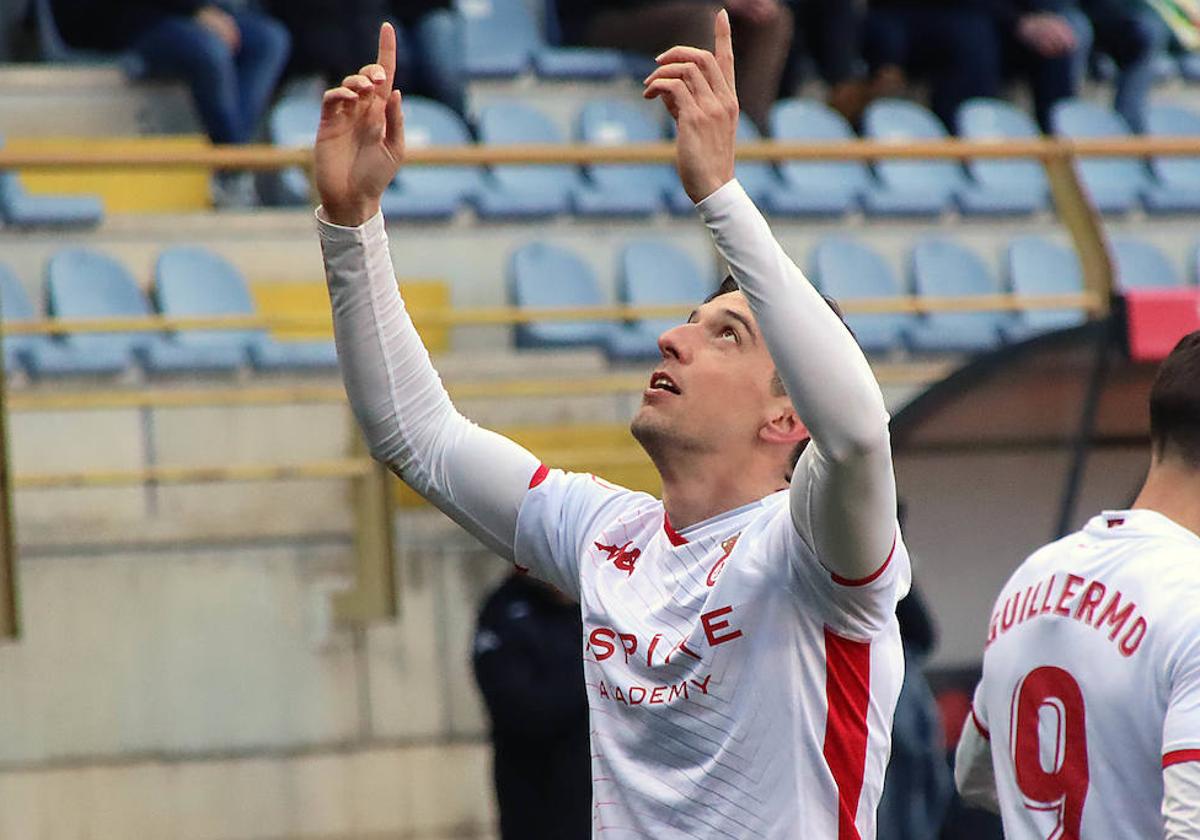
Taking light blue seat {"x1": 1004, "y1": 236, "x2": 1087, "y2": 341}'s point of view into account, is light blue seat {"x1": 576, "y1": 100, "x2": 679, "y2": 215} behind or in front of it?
behind

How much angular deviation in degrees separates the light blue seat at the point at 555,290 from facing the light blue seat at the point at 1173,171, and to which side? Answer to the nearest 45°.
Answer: approximately 135° to its left

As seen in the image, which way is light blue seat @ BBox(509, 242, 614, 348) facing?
toward the camera

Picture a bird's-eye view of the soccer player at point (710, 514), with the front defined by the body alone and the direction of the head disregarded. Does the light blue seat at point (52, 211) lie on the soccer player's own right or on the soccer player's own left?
on the soccer player's own right

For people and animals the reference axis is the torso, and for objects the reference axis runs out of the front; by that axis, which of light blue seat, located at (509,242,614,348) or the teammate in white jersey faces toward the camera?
the light blue seat

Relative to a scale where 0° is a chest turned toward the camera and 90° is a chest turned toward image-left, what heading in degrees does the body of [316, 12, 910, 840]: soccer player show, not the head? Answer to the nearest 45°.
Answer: approximately 45°

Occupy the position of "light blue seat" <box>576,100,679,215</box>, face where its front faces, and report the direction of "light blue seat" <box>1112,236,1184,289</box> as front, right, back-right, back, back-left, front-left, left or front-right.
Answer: front-left

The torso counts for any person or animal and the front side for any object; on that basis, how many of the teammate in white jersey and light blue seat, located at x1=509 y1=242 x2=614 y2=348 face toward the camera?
1

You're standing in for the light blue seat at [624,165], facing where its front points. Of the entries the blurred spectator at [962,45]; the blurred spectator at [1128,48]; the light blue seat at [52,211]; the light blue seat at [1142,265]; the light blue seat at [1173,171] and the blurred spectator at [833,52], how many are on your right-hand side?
1

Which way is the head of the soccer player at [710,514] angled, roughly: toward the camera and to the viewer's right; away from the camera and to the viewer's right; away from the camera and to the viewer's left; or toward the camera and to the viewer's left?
toward the camera and to the viewer's left

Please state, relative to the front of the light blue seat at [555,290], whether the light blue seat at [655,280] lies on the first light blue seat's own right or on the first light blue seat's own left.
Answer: on the first light blue seat's own left

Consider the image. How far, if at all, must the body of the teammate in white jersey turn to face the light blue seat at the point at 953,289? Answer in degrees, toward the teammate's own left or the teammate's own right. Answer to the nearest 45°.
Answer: approximately 45° to the teammate's own left

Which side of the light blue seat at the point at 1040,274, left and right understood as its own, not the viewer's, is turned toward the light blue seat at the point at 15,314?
right

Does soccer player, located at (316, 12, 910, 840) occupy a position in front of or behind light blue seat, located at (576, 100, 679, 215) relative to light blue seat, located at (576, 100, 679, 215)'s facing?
in front

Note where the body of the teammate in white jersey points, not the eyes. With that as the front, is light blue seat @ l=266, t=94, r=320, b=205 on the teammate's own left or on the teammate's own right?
on the teammate's own left

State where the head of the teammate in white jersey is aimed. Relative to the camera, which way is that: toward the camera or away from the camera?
away from the camera

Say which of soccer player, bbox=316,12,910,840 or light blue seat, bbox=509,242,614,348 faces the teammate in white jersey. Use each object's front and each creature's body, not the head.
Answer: the light blue seat
